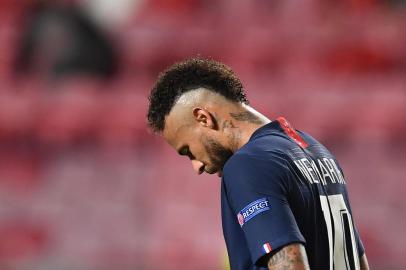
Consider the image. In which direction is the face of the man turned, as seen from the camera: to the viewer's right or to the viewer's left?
to the viewer's left

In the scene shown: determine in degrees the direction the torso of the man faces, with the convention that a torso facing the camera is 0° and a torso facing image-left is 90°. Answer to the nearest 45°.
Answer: approximately 135°
